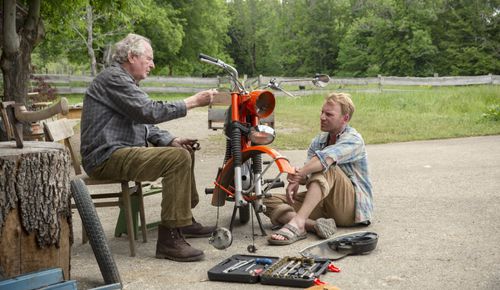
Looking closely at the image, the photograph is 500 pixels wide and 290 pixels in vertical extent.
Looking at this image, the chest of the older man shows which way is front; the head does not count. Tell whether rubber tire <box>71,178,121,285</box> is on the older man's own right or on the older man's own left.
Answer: on the older man's own right

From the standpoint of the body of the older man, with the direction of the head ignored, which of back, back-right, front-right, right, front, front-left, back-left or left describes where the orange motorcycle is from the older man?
front

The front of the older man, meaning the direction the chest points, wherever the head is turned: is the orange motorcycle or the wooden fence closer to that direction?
the orange motorcycle

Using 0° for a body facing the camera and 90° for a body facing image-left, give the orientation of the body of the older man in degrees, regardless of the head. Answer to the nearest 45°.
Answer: approximately 270°

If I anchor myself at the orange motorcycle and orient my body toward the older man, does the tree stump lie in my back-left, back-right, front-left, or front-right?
front-left

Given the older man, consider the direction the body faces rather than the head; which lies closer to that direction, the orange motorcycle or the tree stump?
the orange motorcycle

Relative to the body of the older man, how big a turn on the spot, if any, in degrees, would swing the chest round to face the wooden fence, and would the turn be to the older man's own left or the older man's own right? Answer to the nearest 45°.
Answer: approximately 90° to the older man's own left

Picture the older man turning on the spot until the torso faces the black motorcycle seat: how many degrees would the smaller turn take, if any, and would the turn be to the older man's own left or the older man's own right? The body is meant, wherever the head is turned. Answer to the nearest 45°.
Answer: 0° — they already face it

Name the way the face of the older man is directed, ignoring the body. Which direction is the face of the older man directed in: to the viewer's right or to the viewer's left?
to the viewer's right

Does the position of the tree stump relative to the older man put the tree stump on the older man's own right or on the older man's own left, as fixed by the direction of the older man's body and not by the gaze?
on the older man's own right

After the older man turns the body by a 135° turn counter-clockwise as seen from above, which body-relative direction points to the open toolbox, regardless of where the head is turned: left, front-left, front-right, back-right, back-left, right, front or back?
back
